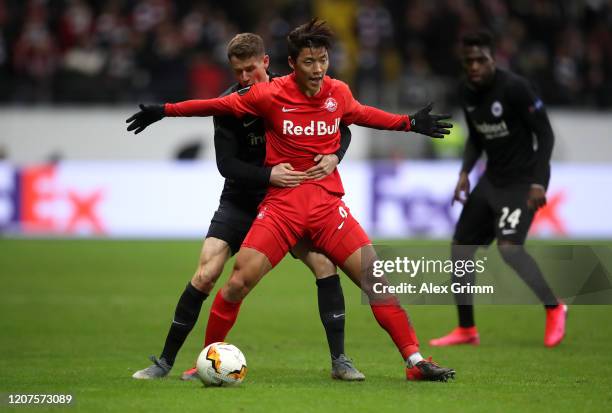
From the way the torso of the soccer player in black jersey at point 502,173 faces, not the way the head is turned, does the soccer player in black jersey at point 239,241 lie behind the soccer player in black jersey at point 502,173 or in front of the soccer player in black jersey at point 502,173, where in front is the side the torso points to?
in front

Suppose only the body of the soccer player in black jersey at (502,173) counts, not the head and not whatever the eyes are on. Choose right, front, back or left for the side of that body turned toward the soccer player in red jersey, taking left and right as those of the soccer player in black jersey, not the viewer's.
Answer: front

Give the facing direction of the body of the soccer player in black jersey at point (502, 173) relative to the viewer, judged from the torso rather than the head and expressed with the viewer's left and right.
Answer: facing the viewer and to the left of the viewer

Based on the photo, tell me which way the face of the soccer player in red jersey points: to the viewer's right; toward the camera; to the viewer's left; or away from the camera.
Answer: toward the camera

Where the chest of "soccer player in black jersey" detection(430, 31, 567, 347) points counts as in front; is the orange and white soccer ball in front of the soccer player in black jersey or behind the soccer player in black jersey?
in front

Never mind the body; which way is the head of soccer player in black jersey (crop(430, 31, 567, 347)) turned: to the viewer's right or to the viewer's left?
to the viewer's left
